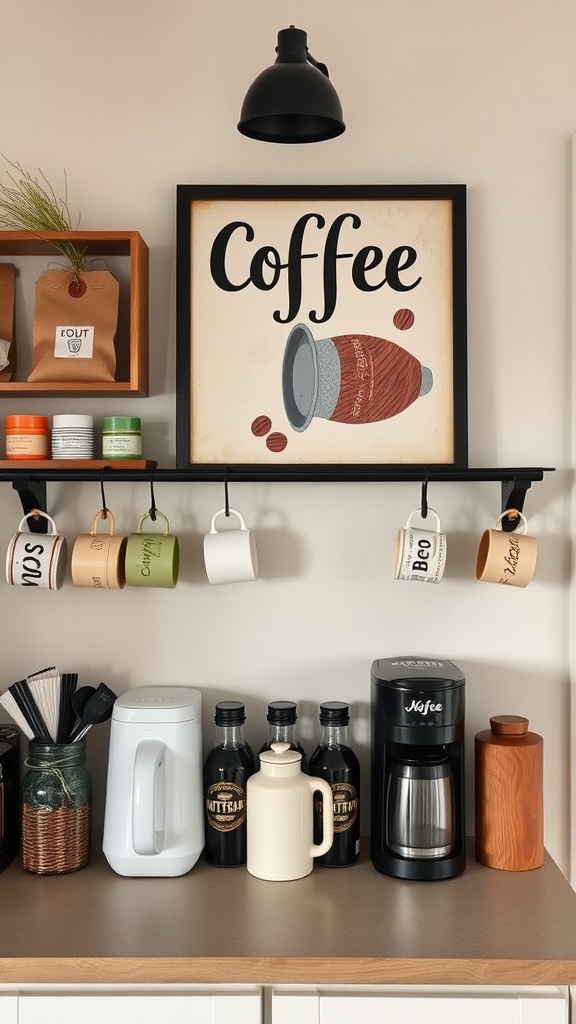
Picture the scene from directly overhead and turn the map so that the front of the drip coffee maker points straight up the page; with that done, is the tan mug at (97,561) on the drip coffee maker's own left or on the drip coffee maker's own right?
on the drip coffee maker's own right

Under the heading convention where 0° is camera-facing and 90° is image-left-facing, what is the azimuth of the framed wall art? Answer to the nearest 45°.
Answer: approximately 0°
